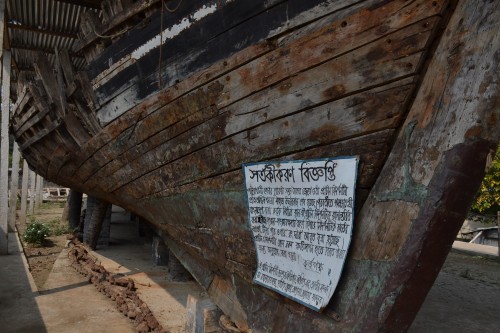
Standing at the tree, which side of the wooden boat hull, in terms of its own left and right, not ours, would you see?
left

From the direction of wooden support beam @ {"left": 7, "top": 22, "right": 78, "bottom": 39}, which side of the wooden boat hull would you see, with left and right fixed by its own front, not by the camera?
back

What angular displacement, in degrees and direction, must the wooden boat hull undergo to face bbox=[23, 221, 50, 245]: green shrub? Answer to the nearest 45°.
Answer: approximately 180°

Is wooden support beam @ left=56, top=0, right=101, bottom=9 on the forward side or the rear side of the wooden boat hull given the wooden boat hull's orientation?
on the rear side

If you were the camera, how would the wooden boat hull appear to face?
facing the viewer and to the right of the viewer

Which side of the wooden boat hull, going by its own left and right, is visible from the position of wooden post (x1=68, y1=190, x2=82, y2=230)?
back

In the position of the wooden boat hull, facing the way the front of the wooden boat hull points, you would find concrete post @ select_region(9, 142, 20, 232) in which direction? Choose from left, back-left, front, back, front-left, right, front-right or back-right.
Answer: back

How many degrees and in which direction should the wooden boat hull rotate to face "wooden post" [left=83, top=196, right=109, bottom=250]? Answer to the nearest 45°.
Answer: approximately 180°

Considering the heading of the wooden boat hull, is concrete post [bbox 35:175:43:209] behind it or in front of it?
behind
